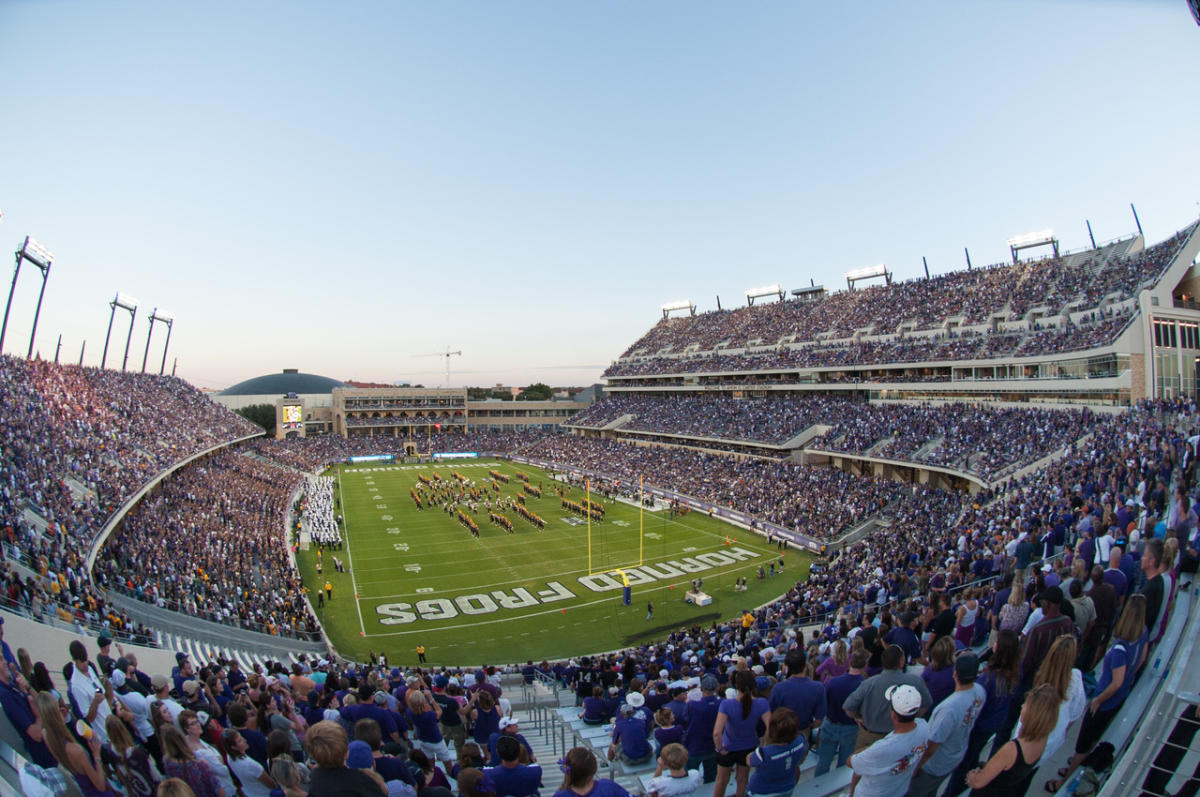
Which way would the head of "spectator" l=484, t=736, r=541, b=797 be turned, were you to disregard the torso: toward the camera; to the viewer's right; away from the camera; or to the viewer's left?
away from the camera

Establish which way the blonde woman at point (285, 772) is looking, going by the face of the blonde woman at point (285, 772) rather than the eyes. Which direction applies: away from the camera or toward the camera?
away from the camera

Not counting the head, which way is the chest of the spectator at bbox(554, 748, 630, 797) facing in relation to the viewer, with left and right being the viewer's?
facing away from the viewer

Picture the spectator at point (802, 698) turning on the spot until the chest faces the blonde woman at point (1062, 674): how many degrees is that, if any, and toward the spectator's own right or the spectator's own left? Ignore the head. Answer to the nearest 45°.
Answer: approximately 135° to the spectator's own right

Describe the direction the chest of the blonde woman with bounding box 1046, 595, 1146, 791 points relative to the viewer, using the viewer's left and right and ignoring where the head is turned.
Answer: facing away from the viewer and to the left of the viewer

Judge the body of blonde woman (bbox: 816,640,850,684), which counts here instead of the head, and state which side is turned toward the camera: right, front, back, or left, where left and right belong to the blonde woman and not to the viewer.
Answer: back

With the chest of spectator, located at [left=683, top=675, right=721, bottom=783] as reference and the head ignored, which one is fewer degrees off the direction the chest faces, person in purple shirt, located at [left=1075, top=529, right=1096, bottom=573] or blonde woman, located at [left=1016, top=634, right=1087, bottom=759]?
the person in purple shirt

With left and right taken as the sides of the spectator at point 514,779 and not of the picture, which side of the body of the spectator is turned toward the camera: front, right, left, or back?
back

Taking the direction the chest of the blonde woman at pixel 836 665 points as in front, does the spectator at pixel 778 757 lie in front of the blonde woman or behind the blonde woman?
behind

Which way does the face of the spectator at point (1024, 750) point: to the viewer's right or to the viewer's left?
to the viewer's left

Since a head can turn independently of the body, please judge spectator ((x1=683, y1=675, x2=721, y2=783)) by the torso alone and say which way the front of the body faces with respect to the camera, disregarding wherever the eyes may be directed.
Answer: away from the camera
